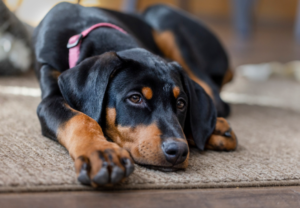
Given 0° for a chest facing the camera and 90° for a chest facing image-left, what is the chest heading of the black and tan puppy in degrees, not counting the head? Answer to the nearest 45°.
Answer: approximately 0°
